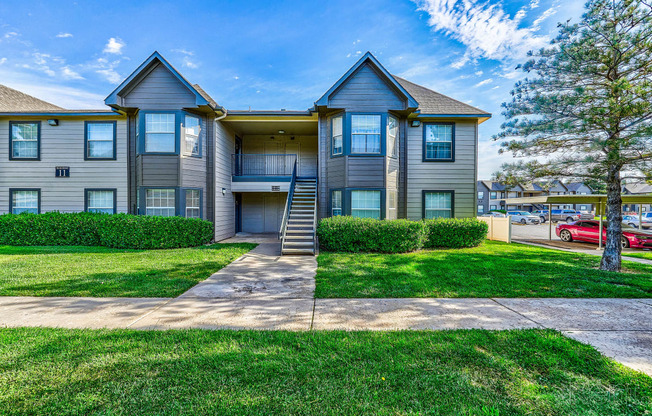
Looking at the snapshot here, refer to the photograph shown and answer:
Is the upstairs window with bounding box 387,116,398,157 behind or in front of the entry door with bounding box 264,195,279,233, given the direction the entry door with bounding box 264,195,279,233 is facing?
in front

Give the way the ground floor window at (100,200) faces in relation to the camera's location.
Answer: facing the viewer

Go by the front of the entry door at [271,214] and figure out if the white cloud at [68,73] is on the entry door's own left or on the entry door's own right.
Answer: on the entry door's own right

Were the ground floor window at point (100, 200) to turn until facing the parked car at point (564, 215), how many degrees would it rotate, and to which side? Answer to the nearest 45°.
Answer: approximately 90° to its left

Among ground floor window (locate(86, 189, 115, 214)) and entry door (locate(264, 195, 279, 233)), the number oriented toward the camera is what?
2

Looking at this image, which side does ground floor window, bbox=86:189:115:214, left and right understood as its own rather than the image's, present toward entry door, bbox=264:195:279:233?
left

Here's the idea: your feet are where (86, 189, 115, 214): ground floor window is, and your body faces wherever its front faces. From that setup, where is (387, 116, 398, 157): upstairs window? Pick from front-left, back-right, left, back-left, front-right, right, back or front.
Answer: front-left

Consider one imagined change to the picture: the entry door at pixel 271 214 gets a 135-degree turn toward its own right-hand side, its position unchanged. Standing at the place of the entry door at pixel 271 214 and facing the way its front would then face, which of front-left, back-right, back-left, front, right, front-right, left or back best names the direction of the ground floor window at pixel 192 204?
left

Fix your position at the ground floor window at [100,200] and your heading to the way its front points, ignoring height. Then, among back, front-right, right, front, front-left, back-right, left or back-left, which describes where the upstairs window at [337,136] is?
front-left
